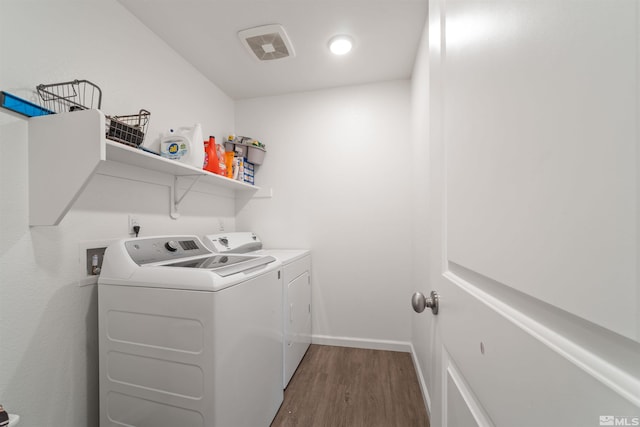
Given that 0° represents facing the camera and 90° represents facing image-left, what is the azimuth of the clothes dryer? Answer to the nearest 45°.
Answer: approximately 315°

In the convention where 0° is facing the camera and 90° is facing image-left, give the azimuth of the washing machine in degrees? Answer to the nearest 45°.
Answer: approximately 315°

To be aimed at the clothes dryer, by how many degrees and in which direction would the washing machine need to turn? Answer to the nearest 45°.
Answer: approximately 90° to its left
